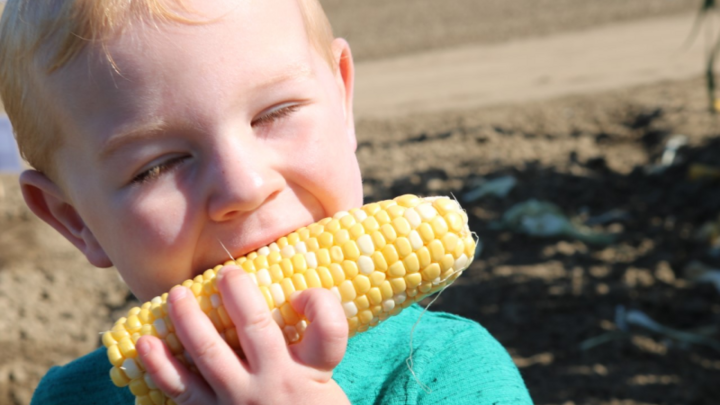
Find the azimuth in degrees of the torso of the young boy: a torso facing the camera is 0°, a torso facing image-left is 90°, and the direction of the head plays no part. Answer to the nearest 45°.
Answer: approximately 0°

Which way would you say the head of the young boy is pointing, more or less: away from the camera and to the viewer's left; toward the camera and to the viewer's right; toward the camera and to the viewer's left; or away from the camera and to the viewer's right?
toward the camera and to the viewer's right
